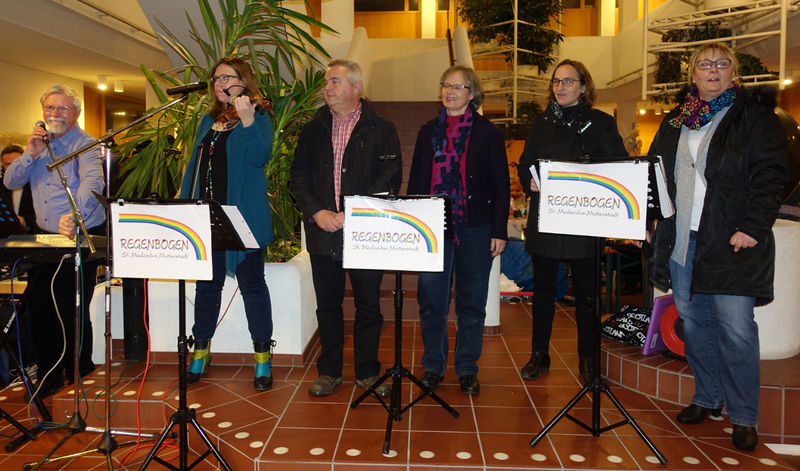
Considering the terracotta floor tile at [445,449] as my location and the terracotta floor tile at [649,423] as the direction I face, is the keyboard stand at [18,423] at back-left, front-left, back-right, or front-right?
back-left

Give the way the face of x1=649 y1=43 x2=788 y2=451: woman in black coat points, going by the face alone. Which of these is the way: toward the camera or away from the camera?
toward the camera

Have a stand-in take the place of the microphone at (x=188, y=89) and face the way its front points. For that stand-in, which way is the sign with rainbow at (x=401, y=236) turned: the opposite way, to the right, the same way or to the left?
to the right

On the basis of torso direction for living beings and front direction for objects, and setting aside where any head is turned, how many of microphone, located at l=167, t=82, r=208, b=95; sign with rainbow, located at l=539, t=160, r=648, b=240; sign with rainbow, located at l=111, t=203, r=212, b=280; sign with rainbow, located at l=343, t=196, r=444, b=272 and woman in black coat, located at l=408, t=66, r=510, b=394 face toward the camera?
4

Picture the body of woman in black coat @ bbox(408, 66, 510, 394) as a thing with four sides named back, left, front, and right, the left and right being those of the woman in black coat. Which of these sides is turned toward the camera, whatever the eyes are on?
front

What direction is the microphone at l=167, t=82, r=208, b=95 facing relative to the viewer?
to the viewer's right

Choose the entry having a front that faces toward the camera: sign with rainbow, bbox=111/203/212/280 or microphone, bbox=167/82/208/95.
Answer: the sign with rainbow

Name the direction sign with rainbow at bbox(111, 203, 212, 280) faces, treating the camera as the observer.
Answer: facing the viewer

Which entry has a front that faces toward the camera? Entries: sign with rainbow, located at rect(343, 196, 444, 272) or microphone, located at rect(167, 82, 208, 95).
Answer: the sign with rainbow
